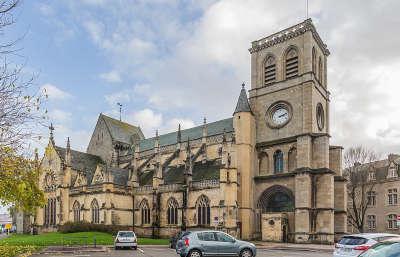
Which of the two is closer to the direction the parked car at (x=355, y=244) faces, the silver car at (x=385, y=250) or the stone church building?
the stone church building
